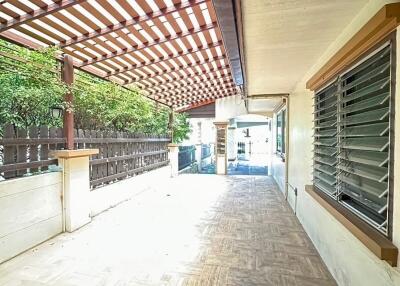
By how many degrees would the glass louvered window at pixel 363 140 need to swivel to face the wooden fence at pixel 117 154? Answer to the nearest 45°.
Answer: approximately 45° to its right

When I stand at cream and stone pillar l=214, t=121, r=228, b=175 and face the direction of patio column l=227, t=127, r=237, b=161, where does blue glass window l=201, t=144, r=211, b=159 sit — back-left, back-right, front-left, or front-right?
front-left

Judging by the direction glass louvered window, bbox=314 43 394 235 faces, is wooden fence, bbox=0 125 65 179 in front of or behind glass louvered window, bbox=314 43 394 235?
in front

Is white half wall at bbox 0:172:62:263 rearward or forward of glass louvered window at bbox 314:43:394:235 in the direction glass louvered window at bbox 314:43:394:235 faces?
forward

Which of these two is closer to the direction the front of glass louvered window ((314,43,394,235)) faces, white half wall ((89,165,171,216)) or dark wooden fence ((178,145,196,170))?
the white half wall

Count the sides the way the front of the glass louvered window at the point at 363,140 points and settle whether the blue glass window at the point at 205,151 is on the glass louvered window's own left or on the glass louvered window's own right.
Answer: on the glass louvered window's own right

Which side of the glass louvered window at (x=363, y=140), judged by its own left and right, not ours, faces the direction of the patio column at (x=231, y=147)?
right

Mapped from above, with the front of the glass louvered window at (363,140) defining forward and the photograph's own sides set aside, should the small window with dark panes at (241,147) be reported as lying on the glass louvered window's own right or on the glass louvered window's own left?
on the glass louvered window's own right

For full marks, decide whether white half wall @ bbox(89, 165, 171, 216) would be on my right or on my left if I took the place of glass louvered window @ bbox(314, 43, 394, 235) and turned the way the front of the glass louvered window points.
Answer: on my right

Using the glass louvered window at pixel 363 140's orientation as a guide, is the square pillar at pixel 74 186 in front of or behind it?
in front

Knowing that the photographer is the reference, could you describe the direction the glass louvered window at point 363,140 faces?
facing the viewer and to the left of the viewer

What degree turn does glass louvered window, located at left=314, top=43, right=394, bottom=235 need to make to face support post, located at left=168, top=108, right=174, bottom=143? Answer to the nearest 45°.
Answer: approximately 90° to its right
